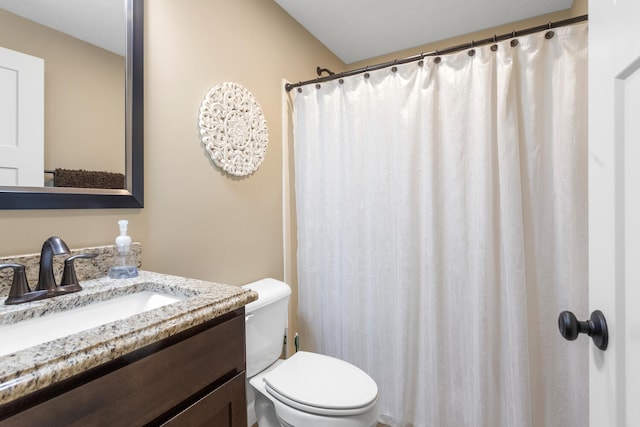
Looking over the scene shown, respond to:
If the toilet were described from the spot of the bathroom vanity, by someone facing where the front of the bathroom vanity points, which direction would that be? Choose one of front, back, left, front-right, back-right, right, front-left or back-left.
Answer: left

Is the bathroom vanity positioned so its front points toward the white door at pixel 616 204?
yes

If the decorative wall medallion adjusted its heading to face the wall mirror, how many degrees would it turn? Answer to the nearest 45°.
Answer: approximately 90° to its right

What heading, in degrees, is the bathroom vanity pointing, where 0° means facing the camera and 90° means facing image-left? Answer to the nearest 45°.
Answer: approximately 315°

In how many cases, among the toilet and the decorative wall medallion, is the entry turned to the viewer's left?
0

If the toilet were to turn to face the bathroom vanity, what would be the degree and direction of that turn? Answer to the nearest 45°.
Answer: approximately 45° to its right

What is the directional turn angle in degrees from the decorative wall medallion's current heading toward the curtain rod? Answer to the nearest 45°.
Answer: approximately 45° to its left

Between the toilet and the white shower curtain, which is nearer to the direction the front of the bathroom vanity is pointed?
the white shower curtain

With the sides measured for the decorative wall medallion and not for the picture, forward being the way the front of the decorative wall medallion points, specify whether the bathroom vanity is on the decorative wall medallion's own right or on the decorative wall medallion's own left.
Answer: on the decorative wall medallion's own right

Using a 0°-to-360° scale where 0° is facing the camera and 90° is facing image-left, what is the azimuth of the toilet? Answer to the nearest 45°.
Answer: approximately 315°

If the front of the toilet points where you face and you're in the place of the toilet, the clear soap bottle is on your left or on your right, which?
on your right

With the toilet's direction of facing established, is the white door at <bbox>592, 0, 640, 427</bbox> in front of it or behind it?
in front
